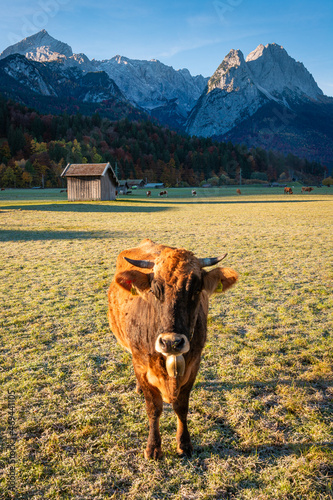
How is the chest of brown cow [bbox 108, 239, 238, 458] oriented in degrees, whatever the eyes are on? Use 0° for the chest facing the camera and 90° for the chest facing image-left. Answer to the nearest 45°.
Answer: approximately 0°

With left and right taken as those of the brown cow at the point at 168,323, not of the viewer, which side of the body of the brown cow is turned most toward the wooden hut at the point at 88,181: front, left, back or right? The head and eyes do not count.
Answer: back
